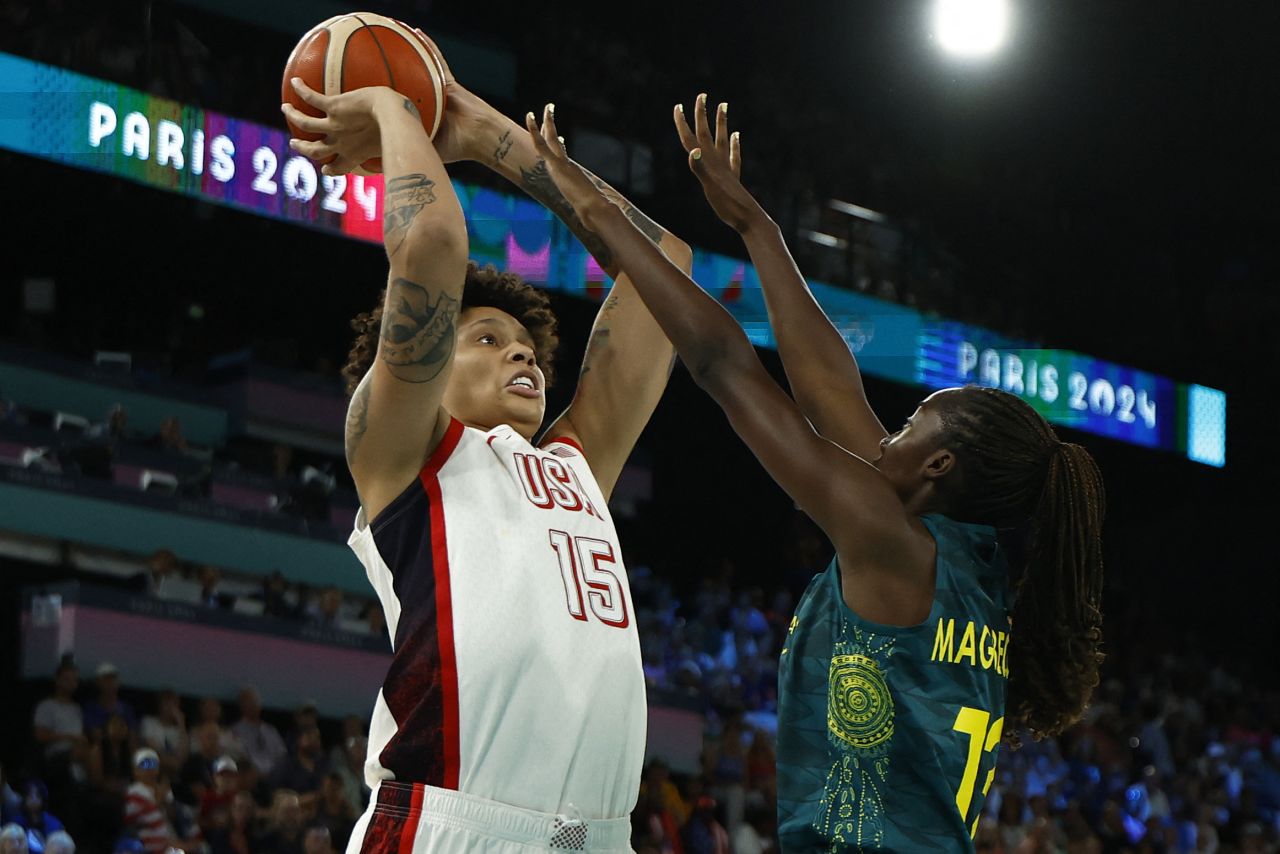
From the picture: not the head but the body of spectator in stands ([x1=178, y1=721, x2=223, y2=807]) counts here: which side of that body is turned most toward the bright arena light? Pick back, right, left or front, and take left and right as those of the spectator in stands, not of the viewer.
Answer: left

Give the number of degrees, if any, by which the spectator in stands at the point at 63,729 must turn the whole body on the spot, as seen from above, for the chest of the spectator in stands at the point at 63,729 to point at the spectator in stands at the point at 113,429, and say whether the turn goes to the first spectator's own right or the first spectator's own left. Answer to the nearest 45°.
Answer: approximately 135° to the first spectator's own left

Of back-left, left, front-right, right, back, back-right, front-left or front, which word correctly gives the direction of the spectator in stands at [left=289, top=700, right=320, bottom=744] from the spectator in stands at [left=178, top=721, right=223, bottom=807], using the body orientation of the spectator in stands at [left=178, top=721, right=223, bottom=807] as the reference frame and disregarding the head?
left

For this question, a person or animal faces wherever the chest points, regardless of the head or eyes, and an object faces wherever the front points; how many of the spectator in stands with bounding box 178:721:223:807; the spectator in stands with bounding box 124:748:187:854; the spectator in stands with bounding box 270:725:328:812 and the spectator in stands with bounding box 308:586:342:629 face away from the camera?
0

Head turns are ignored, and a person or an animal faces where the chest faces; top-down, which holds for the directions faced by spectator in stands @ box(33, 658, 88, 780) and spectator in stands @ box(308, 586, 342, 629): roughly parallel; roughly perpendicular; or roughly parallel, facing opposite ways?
roughly parallel

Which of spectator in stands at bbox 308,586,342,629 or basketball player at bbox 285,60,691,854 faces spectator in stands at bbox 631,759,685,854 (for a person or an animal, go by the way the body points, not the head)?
spectator in stands at bbox 308,586,342,629

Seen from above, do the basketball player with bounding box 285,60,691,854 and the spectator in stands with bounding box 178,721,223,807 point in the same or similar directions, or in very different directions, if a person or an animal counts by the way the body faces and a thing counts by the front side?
same or similar directions

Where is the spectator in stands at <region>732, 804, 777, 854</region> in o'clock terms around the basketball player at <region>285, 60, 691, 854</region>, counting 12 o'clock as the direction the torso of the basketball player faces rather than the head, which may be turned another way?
The spectator in stands is roughly at 8 o'clock from the basketball player.

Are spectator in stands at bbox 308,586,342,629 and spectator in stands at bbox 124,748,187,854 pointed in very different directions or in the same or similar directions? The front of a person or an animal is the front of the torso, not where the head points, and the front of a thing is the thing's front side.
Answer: same or similar directions

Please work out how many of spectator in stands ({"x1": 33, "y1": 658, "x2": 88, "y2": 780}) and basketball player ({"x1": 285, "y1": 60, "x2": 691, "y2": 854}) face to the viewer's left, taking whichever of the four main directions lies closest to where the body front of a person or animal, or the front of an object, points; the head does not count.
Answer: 0

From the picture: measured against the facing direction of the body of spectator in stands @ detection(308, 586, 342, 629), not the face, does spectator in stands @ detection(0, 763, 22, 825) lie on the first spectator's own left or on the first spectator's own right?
on the first spectator's own right

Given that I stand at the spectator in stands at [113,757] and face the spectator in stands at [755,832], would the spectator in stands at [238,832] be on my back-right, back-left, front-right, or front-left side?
front-right

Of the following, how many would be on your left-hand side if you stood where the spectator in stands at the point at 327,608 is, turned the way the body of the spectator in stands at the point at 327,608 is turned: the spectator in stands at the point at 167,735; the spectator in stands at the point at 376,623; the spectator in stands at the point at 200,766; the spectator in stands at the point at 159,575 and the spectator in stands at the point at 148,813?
1

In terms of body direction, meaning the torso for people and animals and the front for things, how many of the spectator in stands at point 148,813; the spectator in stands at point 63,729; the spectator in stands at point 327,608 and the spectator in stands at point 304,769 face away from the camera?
0

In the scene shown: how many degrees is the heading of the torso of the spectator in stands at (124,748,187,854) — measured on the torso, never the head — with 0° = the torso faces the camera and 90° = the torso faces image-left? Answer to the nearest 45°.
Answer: approximately 315°

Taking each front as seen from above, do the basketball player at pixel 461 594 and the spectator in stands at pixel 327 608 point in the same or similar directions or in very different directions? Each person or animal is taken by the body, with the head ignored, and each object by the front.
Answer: same or similar directions

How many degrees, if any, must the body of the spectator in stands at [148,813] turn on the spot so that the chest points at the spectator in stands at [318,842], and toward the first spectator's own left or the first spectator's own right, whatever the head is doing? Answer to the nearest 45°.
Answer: approximately 45° to the first spectator's own left

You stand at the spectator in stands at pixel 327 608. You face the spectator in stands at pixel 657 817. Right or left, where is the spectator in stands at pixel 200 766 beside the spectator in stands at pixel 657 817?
right

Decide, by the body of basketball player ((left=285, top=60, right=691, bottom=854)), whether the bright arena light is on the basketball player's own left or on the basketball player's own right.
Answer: on the basketball player's own left

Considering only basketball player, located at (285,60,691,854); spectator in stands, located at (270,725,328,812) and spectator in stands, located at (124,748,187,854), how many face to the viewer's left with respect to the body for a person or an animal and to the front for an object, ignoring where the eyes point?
0

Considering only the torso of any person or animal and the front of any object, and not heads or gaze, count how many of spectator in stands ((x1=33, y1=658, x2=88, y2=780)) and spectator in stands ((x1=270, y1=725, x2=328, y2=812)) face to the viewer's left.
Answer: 0
